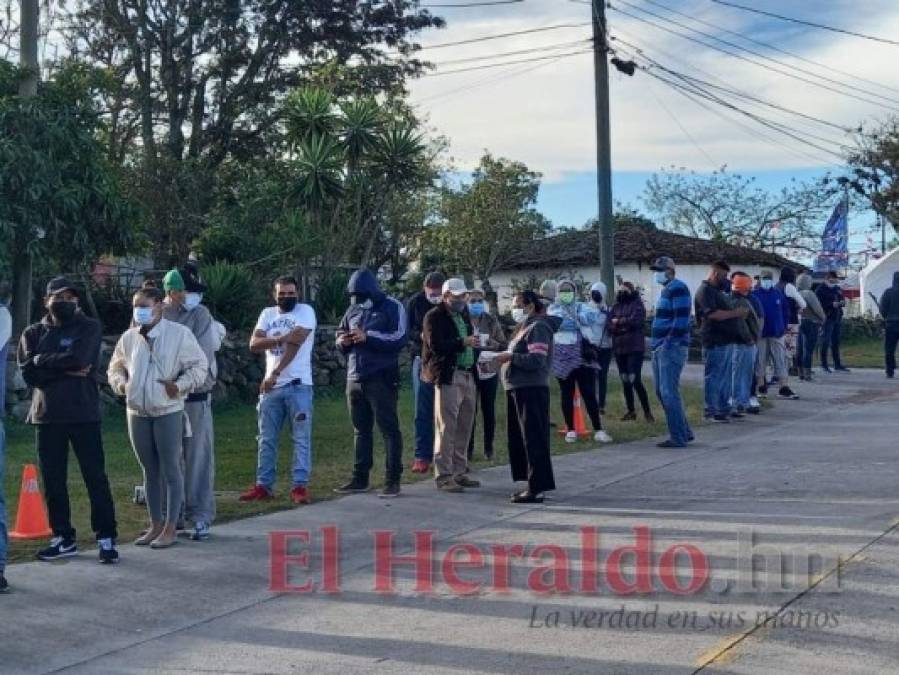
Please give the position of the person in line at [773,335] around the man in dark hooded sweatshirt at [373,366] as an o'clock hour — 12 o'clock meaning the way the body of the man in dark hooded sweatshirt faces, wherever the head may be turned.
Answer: The person in line is roughly at 6 o'clock from the man in dark hooded sweatshirt.

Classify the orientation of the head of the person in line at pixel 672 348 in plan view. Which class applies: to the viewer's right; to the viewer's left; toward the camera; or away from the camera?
to the viewer's left

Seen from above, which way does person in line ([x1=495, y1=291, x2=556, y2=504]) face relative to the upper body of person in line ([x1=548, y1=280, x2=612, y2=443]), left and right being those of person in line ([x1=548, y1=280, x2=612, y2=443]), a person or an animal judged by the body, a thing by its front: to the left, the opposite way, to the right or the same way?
to the right

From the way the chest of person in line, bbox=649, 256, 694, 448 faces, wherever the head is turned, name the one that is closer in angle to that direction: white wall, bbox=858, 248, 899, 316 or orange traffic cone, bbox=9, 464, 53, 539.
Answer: the orange traffic cone

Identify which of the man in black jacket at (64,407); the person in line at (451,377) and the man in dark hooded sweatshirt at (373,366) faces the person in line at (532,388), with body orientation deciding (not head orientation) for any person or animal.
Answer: the person in line at (451,377)

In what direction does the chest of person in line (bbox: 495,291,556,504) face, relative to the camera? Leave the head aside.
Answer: to the viewer's left
